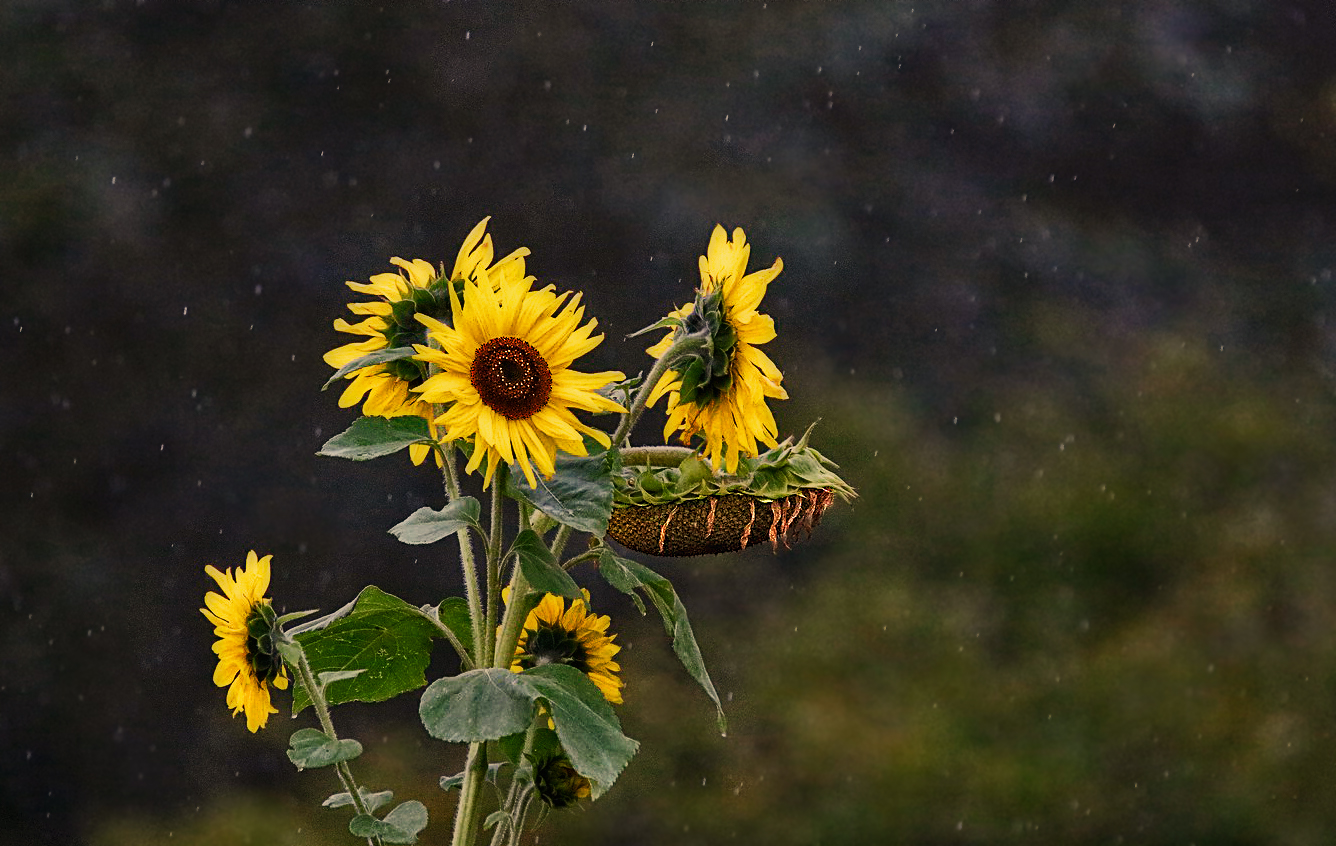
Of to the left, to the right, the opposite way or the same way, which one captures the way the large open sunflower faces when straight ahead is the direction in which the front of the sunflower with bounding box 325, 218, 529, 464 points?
the opposite way

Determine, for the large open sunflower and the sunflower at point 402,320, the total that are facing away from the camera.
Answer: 1

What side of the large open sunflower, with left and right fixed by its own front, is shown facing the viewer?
front

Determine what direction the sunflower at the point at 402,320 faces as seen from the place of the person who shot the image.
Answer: facing away from the viewer
